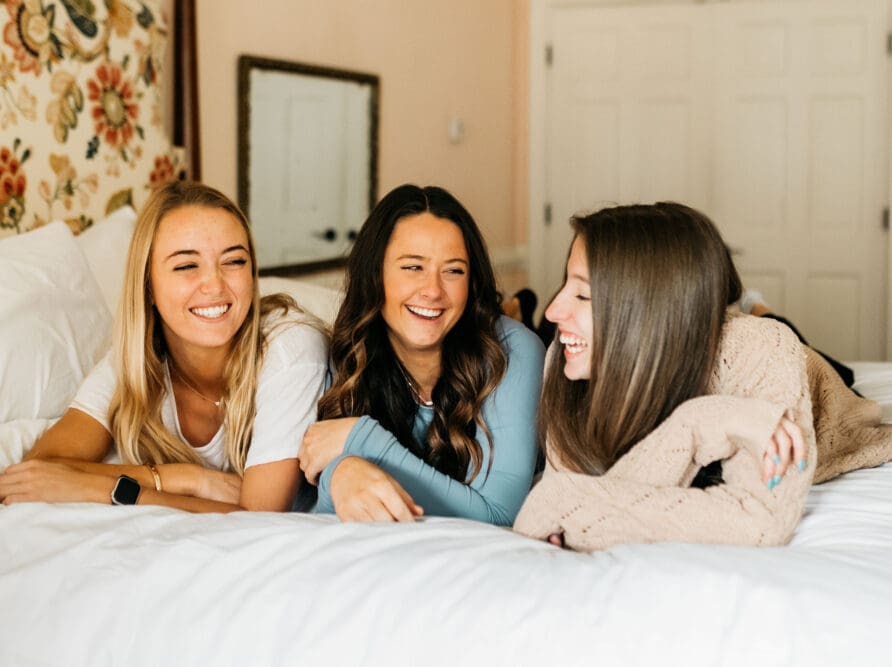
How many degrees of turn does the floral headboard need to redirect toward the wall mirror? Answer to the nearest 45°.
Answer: approximately 90° to its left

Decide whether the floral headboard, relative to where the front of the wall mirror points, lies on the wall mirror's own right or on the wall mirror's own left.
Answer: on the wall mirror's own right

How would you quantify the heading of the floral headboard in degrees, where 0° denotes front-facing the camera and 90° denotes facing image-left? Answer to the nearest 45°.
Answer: approximately 315°

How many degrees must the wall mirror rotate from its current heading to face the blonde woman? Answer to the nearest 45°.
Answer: approximately 45° to its right

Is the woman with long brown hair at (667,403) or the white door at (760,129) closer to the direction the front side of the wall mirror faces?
the woman with long brown hair

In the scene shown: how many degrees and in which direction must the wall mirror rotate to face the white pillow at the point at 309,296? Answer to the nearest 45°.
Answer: approximately 45° to its right

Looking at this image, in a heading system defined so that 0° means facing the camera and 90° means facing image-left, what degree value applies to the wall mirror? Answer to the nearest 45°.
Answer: approximately 315°

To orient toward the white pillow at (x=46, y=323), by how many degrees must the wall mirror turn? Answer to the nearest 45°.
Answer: approximately 45° to its right
